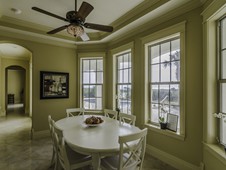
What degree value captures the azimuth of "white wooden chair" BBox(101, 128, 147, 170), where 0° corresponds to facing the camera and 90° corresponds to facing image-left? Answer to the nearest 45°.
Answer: approximately 135°

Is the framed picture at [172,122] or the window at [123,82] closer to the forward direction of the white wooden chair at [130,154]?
the window

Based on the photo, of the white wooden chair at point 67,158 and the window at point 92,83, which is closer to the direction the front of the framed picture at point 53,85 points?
the white wooden chair

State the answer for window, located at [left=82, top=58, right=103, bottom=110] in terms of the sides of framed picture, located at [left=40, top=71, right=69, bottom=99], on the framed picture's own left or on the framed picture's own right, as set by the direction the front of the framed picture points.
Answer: on the framed picture's own left

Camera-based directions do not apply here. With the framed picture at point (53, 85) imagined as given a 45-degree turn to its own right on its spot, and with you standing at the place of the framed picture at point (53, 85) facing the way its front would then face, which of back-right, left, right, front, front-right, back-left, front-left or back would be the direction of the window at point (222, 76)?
left

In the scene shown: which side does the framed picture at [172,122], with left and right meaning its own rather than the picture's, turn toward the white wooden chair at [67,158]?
front

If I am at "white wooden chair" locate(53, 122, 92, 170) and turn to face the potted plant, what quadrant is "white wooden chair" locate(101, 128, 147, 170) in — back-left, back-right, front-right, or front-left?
front-right

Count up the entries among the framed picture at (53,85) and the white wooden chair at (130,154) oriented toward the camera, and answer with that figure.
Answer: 1

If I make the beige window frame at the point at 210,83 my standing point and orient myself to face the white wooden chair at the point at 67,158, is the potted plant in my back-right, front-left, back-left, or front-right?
front-right

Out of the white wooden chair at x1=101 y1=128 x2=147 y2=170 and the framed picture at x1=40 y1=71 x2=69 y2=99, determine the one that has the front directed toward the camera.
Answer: the framed picture

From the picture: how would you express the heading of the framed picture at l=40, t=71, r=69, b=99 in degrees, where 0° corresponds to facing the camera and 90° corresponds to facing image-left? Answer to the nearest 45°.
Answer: approximately 0°

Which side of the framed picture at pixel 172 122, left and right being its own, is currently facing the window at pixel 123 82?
right

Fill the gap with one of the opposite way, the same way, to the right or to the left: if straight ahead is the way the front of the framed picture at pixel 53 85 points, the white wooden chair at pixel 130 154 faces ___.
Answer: the opposite way

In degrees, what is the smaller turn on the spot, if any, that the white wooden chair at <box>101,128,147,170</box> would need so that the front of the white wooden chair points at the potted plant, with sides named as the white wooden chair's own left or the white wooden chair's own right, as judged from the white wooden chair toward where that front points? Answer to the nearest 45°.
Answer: approximately 90° to the white wooden chair's own right

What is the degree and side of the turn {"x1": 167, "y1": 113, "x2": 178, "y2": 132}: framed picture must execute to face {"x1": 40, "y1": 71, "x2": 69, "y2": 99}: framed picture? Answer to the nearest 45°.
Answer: approximately 45° to its right

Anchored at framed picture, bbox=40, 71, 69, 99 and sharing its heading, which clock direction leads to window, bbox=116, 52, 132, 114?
The window is roughly at 10 o'clock from the framed picture.

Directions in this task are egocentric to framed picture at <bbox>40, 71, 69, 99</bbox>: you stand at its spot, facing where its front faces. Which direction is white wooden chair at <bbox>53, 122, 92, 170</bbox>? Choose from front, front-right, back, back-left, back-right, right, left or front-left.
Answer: front

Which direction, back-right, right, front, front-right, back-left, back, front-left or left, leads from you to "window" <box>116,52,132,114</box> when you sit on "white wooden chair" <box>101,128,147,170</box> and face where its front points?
front-right
